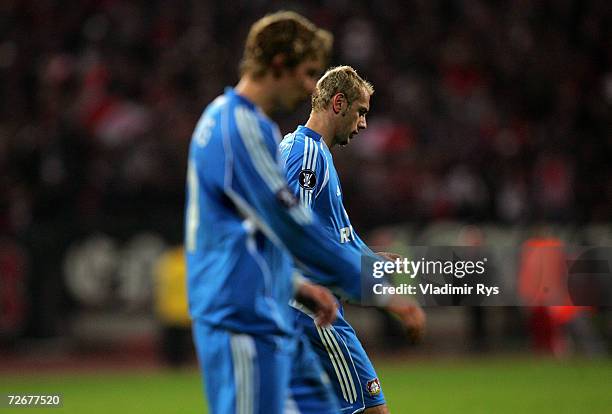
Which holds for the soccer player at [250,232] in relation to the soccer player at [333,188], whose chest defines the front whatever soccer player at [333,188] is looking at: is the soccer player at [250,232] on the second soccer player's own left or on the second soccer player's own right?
on the second soccer player's own right

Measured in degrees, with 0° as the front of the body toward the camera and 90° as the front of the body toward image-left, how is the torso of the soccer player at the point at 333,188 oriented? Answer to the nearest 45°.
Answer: approximately 270°

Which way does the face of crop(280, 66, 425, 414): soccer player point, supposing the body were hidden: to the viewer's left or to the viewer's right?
to the viewer's right

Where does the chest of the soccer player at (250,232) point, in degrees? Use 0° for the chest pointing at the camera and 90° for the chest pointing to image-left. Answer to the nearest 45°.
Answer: approximately 270°

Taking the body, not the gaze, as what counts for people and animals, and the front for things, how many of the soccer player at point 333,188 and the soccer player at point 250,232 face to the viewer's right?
2
